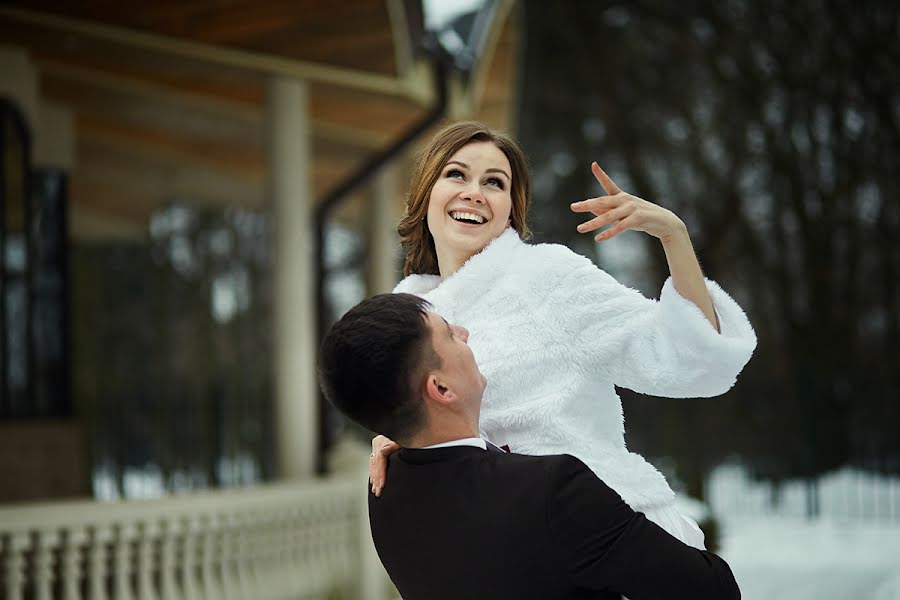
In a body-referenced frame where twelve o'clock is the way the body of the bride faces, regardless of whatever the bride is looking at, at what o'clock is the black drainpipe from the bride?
The black drainpipe is roughly at 4 o'clock from the bride.

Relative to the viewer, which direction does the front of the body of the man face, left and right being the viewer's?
facing away from the viewer and to the right of the viewer

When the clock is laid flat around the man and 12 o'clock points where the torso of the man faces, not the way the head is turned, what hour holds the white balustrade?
The white balustrade is roughly at 10 o'clock from the man.

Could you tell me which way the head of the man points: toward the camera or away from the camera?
away from the camera
